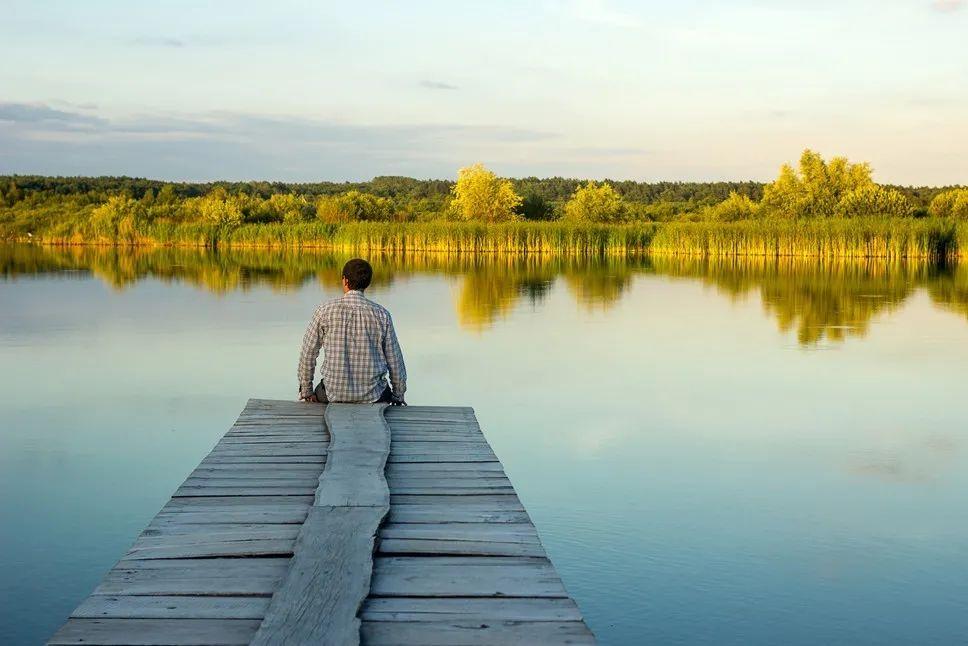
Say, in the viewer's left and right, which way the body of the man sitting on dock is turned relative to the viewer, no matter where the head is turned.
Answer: facing away from the viewer

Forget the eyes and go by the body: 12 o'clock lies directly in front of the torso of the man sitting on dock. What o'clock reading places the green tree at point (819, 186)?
The green tree is roughly at 1 o'clock from the man sitting on dock.
